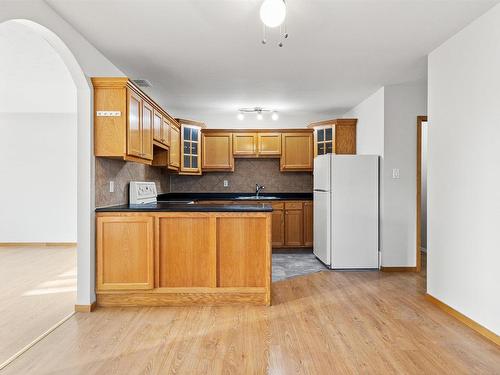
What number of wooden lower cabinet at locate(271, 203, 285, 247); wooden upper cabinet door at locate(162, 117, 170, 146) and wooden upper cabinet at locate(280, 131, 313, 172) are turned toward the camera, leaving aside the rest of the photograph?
2

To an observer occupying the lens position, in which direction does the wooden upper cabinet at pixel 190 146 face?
facing the viewer and to the right of the viewer

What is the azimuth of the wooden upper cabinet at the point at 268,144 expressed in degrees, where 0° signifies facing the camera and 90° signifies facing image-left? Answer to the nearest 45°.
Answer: approximately 0°

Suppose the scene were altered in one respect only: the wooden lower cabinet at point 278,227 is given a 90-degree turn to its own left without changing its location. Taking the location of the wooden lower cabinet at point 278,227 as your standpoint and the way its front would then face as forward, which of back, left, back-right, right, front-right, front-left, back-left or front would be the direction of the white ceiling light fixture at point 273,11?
right

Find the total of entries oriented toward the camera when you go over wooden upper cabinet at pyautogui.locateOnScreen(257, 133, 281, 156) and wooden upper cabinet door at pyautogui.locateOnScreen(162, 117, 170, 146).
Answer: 1

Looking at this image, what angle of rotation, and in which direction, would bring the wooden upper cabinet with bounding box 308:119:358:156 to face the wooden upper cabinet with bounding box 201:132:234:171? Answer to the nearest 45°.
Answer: approximately 45° to its right

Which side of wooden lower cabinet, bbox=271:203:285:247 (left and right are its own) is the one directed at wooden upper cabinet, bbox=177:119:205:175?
right

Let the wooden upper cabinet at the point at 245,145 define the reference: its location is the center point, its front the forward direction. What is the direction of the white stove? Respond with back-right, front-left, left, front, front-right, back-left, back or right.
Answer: front-right

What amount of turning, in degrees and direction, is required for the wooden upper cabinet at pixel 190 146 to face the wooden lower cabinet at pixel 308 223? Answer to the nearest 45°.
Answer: approximately 45° to its left
